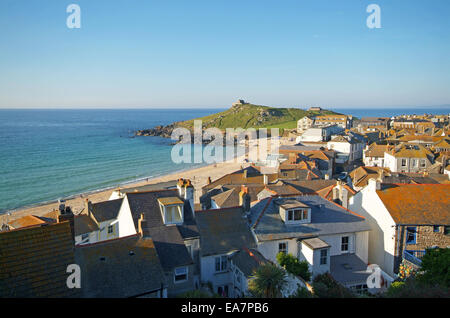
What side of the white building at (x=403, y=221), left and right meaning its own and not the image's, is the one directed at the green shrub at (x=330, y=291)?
front

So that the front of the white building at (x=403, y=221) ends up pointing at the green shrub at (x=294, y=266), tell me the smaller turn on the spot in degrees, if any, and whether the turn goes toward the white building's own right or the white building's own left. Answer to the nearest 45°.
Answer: approximately 45° to the white building's own right

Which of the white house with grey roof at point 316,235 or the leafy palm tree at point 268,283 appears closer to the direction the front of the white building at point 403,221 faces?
the leafy palm tree

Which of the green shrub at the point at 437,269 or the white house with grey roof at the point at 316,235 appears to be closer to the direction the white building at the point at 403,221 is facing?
the green shrub

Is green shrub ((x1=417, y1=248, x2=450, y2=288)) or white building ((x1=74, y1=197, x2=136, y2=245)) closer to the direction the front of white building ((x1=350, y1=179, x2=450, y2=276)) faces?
the green shrub

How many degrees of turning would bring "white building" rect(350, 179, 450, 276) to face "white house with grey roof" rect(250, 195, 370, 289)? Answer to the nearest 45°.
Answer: approximately 45° to its right

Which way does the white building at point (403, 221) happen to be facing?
toward the camera

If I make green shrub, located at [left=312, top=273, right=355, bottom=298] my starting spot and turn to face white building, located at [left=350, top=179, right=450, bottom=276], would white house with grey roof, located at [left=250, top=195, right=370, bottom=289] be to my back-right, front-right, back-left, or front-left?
front-left

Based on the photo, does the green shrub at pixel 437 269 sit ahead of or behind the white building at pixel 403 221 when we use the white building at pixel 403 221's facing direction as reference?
ahead
